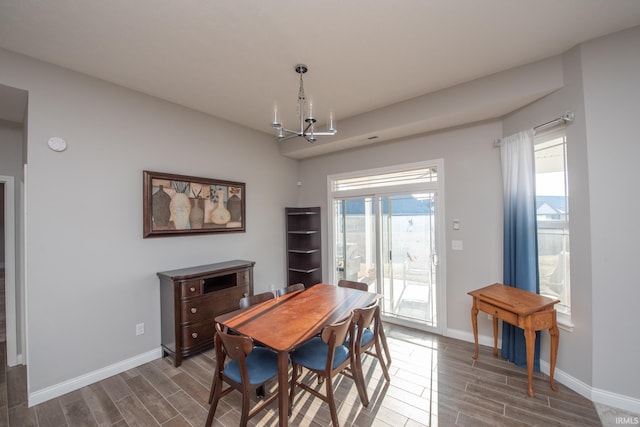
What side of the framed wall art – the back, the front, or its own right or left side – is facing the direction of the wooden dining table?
front

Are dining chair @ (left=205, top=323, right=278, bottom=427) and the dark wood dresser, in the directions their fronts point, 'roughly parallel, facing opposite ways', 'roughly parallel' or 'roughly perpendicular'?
roughly perpendicular

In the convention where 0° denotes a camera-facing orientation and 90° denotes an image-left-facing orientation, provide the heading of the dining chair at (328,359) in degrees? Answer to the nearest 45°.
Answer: approximately 135°

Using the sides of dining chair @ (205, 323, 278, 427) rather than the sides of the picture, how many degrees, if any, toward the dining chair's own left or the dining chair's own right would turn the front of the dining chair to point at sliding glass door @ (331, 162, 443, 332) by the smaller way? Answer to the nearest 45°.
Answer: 0° — it already faces it

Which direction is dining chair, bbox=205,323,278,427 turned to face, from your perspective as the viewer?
facing away from the viewer and to the right of the viewer

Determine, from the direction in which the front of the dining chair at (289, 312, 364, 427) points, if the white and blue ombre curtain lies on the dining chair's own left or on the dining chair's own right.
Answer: on the dining chair's own right

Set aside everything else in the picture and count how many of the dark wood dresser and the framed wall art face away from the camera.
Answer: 0

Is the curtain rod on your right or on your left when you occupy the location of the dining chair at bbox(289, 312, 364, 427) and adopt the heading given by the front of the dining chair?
on your right

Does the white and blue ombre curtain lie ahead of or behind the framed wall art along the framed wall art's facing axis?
ahead

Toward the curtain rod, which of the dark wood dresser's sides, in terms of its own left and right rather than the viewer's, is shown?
front

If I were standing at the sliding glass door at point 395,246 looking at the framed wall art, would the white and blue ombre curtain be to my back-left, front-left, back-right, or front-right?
back-left

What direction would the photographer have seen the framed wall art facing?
facing the viewer and to the right of the viewer

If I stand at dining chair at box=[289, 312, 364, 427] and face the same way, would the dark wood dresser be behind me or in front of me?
in front

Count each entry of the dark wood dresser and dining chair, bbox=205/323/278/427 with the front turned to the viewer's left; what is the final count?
0

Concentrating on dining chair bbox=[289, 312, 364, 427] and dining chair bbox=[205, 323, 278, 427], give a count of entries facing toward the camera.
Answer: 0
